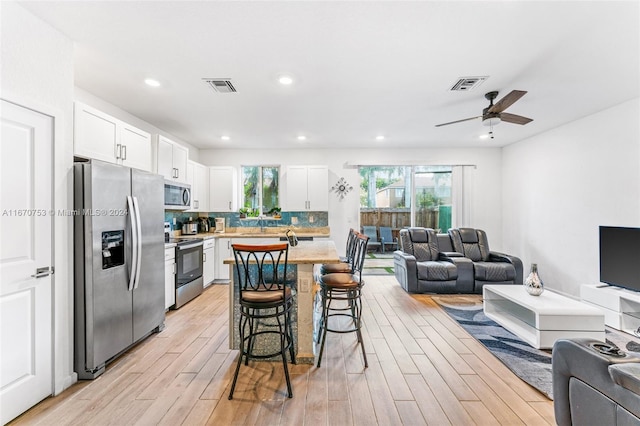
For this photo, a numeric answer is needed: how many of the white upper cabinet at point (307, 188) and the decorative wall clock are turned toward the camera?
2

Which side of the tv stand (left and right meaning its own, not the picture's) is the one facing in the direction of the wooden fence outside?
right

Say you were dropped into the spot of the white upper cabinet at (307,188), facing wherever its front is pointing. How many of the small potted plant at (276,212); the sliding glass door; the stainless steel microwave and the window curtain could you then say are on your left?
2

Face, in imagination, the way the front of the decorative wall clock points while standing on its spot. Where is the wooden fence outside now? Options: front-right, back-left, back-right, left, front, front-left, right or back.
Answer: back-left

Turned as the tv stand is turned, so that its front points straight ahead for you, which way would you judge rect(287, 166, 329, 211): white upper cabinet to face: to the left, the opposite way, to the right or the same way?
to the left

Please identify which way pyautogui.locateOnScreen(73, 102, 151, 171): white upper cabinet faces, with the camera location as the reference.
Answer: facing the viewer and to the right of the viewer

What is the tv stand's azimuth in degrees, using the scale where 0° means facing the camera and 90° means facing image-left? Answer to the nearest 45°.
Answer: approximately 45°

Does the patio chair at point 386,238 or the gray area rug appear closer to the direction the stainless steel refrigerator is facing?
the gray area rug

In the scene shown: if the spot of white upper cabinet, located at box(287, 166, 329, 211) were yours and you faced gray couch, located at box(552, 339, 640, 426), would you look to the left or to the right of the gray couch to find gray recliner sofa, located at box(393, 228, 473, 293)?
left

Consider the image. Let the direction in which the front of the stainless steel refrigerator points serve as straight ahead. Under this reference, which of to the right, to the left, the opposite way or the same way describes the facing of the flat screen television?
the opposite way

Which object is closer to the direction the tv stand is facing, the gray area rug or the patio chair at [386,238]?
the gray area rug

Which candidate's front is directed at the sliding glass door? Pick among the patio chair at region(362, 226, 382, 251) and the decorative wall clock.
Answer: the patio chair

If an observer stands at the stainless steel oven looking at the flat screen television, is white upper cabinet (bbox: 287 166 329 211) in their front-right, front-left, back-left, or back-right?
front-left

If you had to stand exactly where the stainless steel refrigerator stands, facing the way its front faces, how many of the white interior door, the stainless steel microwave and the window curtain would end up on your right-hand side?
1

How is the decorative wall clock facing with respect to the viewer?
toward the camera

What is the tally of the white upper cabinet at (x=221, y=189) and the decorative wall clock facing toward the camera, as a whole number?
2

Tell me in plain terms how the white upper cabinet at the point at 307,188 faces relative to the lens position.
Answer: facing the viewer

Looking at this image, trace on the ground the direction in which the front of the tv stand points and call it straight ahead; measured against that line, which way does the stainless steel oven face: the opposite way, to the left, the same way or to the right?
the opposite way
